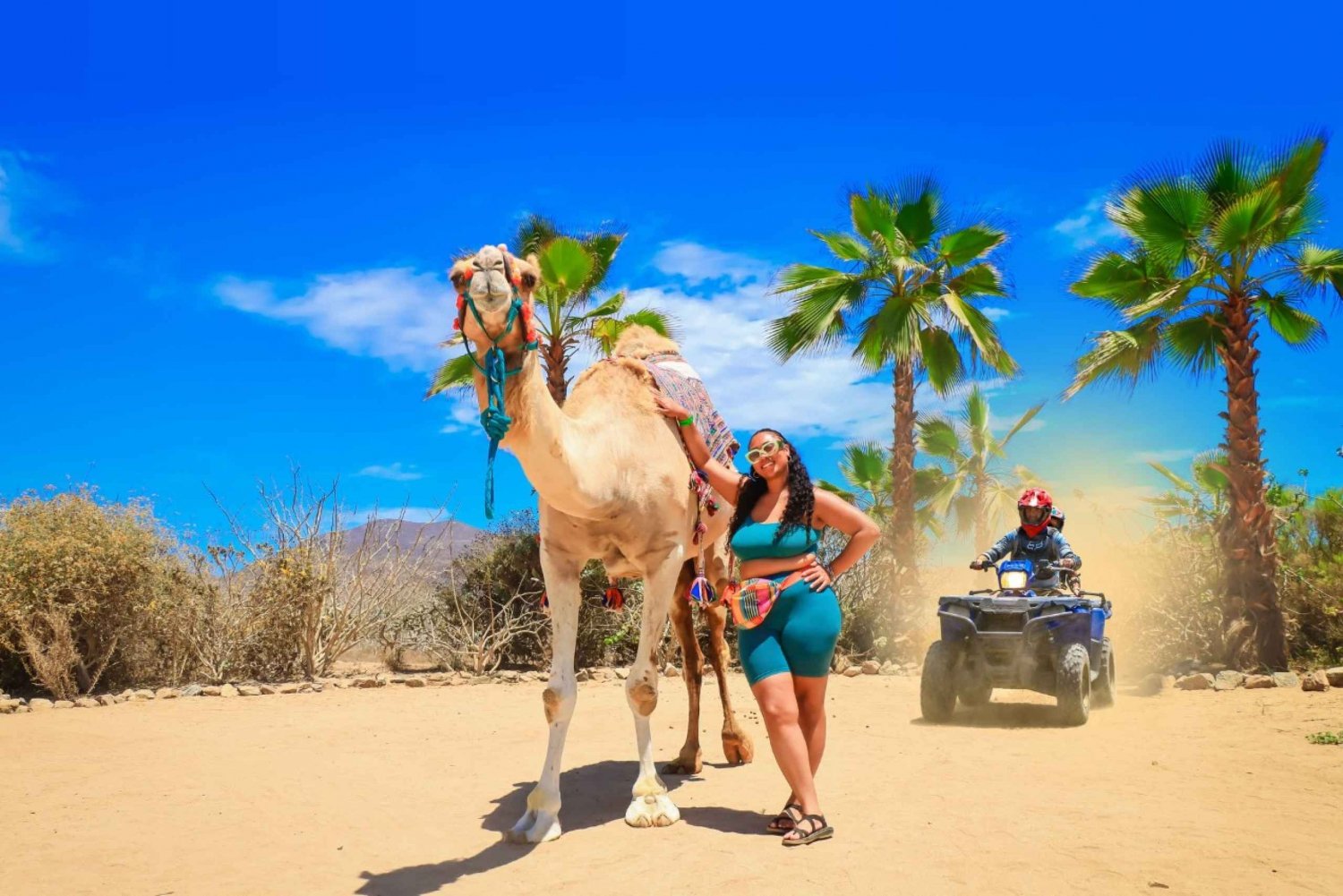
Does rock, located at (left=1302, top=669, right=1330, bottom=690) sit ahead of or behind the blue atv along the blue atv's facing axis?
behind

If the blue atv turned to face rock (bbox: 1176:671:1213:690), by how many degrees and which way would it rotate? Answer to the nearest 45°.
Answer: approximately 135° to its left

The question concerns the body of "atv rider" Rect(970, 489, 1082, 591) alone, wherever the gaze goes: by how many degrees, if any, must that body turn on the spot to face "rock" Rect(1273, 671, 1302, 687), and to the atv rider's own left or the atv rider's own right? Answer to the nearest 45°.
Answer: approximately 135° to the atv rider's own left

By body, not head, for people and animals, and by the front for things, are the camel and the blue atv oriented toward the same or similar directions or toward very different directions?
same or similar directions

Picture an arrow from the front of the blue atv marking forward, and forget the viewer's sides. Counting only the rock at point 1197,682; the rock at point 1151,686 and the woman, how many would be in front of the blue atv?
1

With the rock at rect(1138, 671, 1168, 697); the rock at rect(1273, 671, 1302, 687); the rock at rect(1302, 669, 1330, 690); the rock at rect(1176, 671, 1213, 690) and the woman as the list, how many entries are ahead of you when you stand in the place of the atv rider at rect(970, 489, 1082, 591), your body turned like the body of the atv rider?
1

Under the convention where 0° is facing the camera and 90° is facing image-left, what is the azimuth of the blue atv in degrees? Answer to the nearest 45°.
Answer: approximately 0°

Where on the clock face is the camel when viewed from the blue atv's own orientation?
The camel is roughly at 1 o'clock from the blue atv.

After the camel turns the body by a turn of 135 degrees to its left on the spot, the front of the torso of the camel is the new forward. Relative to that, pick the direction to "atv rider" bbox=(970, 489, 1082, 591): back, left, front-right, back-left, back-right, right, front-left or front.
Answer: front-left

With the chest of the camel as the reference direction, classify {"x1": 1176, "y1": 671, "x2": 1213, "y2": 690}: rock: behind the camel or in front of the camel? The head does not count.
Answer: behind

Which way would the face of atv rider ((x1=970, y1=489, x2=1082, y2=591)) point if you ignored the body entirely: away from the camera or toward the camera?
toward the camera

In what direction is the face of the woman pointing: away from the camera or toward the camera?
toward the camera

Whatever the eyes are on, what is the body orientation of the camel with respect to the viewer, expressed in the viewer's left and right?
facing the viewer and to the left of the viewer

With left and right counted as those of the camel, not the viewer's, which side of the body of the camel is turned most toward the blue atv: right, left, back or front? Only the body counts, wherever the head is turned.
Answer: back

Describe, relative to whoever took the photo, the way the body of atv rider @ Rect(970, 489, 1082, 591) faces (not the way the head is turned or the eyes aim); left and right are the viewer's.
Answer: facing the viewer

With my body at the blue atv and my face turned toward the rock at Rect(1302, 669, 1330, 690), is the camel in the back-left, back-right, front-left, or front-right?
back-right
